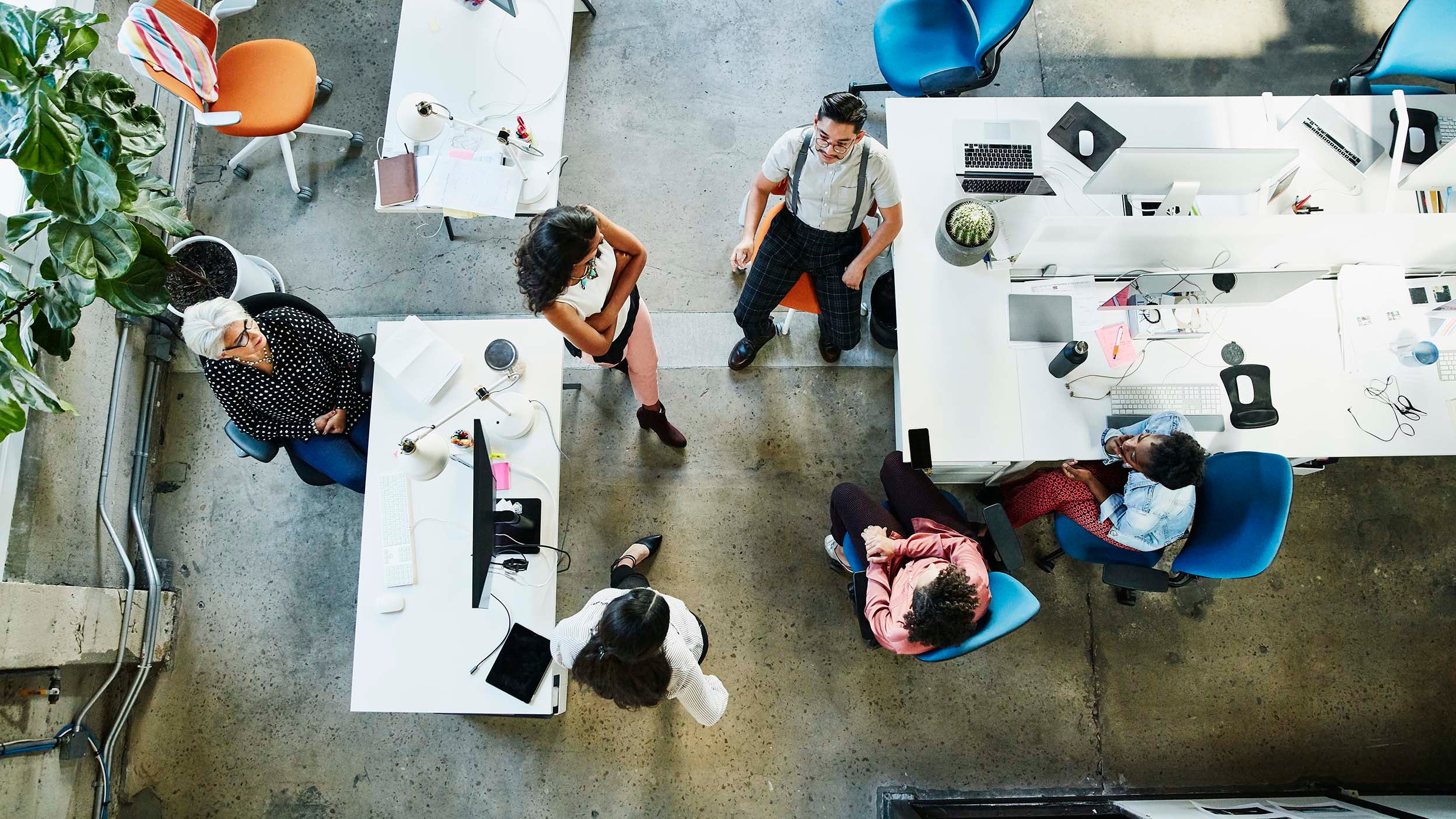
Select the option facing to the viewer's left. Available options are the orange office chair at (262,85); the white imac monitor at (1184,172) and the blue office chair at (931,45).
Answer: the blue office chair

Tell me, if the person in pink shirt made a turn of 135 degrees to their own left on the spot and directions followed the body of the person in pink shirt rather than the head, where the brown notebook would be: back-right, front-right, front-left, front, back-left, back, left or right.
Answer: right

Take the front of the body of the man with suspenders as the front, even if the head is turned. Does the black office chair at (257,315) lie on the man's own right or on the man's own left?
on the man's own right

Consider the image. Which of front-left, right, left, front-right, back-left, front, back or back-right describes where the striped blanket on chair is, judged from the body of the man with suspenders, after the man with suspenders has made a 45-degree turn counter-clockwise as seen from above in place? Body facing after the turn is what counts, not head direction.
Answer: back-right

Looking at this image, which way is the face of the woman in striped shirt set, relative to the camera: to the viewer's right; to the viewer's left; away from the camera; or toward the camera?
away from the camera

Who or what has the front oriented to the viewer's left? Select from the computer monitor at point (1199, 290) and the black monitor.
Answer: the black monitor

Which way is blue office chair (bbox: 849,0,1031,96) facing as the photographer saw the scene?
facing to the left of the viewer

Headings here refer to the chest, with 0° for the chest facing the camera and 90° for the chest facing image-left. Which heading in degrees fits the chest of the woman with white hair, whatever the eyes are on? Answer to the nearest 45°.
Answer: approximately 315°

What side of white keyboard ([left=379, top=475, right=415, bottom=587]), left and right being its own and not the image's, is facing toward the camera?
left

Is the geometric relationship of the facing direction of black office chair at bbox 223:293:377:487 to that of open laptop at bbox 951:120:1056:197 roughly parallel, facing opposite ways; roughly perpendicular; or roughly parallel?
roughly perpendicular
